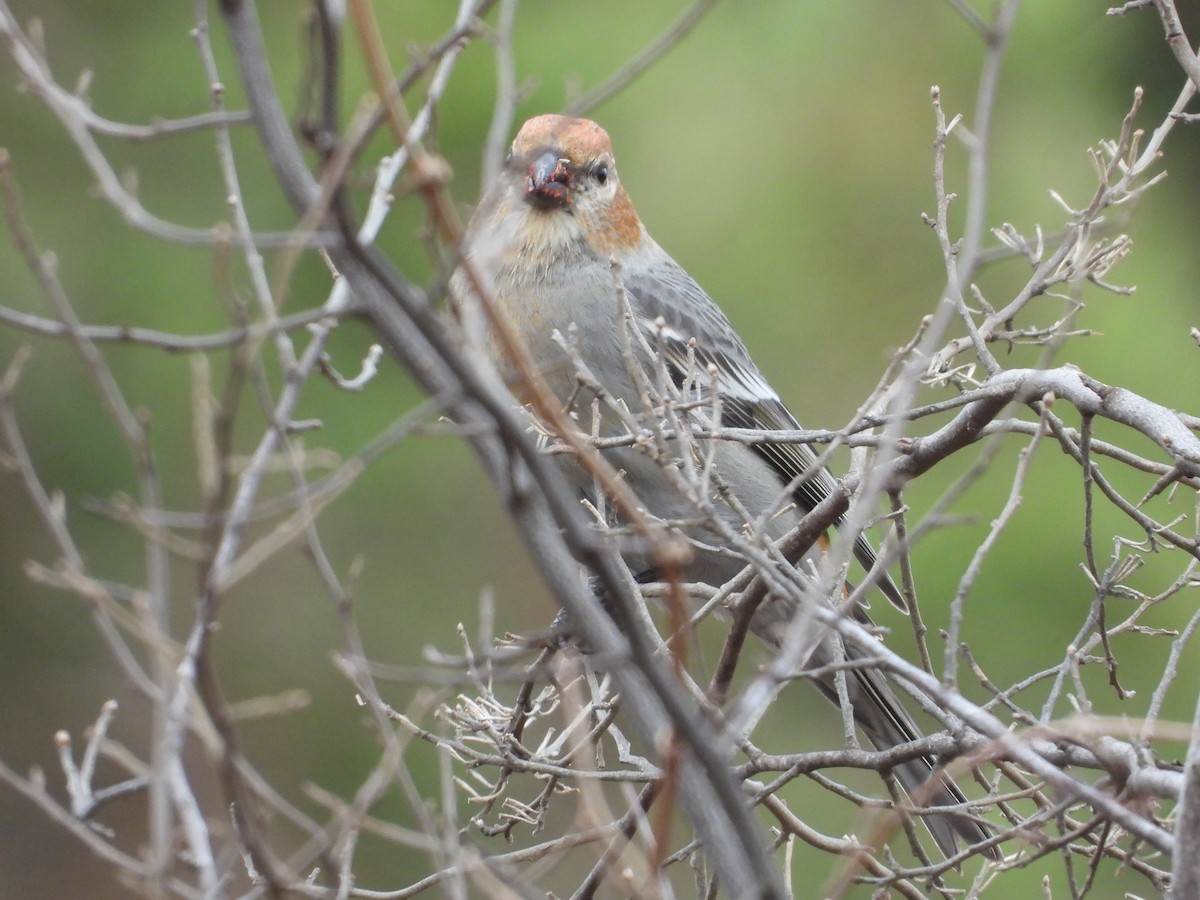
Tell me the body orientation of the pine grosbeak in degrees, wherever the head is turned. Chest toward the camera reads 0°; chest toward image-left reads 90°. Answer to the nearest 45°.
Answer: approximately 45°
